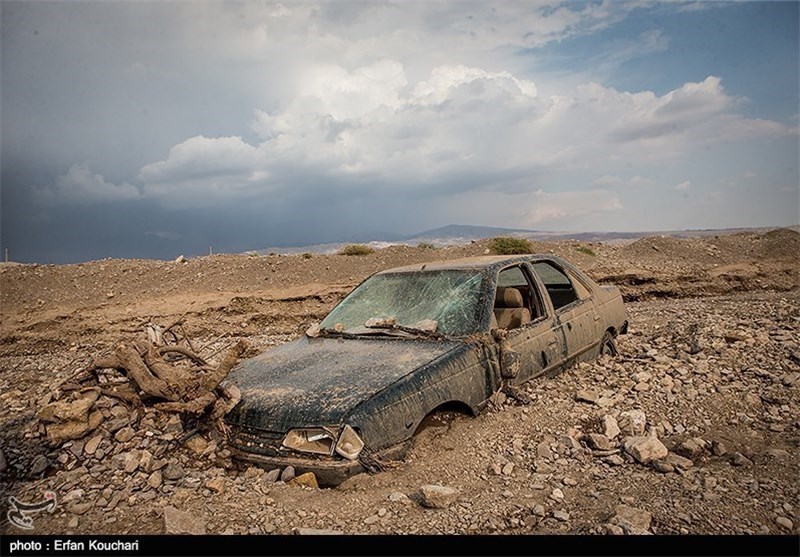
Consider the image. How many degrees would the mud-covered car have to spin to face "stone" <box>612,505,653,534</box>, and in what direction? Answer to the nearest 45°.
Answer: approximately 90° to its left

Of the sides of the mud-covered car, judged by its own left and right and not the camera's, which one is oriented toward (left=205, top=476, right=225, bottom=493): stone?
front

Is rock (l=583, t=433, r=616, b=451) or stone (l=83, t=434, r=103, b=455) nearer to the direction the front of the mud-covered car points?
the stone

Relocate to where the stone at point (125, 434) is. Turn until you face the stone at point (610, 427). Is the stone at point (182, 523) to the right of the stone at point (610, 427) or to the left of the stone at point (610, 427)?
right

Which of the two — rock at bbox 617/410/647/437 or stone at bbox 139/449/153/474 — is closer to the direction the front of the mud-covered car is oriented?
the stone

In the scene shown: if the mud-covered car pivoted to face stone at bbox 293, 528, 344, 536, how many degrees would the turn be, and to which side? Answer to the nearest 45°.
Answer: approximately 45° to its left

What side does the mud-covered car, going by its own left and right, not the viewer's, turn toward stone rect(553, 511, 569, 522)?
left

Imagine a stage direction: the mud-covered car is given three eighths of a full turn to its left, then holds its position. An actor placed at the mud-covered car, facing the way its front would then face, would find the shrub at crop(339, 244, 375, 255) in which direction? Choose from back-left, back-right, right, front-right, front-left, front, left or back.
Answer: left

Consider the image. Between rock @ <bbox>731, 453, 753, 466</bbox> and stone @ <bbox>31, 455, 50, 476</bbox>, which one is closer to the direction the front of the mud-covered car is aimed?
the stone

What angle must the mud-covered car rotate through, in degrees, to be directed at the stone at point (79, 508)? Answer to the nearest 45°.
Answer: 0° — it already faces it

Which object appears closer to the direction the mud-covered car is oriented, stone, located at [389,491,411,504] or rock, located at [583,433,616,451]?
the stone

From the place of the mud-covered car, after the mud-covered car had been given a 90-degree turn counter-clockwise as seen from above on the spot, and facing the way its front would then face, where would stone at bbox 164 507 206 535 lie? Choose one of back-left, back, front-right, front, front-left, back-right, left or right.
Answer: right
